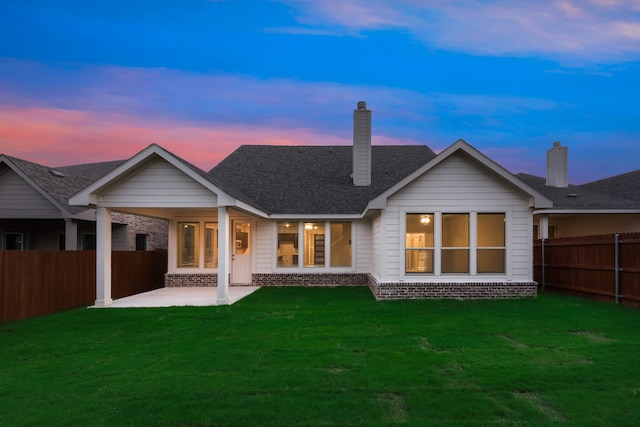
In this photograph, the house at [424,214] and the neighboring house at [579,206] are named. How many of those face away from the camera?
2

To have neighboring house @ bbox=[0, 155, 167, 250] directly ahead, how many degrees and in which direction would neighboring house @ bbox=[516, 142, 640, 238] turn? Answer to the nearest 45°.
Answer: approximately 135° to its left

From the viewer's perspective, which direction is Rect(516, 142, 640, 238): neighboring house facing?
away from the camera

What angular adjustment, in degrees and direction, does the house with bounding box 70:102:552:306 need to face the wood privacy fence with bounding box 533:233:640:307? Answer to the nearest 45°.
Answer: approximately 90° to its right

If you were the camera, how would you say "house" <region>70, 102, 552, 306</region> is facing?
facing away from the viewer

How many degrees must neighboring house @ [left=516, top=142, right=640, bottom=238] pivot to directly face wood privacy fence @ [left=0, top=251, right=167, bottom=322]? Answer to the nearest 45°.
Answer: approximately 135° to its left

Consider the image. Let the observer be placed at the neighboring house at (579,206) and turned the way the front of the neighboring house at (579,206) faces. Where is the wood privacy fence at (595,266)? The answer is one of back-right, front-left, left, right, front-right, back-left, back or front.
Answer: back

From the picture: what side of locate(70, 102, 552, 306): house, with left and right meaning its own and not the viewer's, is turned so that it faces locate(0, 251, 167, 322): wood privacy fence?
left
